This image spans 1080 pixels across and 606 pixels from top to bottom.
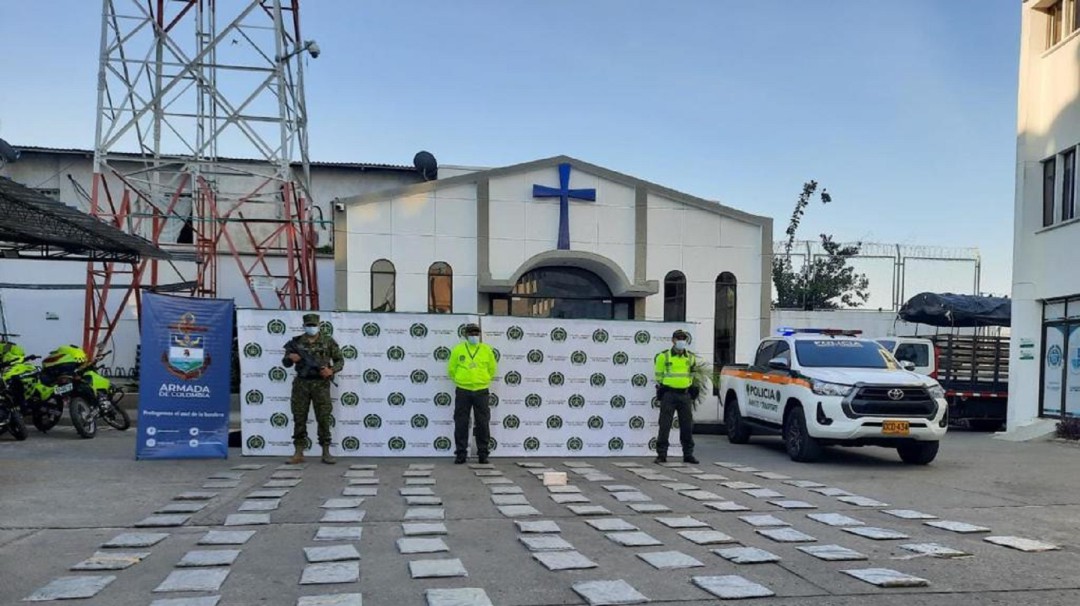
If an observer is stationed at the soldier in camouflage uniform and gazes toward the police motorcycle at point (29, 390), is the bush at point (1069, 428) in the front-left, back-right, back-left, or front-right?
back-right

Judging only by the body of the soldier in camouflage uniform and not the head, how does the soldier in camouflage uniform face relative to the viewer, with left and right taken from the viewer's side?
facing the viewer

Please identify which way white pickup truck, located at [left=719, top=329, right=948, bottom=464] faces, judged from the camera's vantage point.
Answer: facing the viewer and to the right of the viewer

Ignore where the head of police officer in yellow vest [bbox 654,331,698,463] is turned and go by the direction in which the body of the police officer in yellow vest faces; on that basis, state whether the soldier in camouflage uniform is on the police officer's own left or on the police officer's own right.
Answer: on the police officer's own right

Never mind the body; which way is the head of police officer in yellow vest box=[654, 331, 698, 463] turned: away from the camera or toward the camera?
toward the camera

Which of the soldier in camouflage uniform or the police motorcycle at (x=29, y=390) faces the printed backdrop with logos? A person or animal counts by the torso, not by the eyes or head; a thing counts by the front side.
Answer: the police motorcycle

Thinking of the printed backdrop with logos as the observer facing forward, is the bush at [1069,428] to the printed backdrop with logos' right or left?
on its left

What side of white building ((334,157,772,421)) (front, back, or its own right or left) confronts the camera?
front

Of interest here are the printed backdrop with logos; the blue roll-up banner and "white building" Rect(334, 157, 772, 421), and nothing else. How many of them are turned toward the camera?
3

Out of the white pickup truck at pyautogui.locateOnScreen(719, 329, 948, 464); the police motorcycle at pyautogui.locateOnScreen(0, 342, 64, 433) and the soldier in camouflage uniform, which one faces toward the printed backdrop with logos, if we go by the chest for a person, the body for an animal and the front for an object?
the police motorcycle

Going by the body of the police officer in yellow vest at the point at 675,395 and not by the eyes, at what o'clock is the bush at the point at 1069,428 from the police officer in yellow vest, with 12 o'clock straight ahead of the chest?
The bush is roughly at 8 o'clock from the police officer in yellow vest.

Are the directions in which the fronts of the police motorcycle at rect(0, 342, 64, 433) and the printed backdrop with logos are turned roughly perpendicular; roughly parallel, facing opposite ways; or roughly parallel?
roughly perpendicular

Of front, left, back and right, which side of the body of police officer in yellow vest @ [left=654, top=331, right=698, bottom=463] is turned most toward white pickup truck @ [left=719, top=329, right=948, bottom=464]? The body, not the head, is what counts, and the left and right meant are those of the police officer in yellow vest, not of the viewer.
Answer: left

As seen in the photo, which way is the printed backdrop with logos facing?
toward the camera
